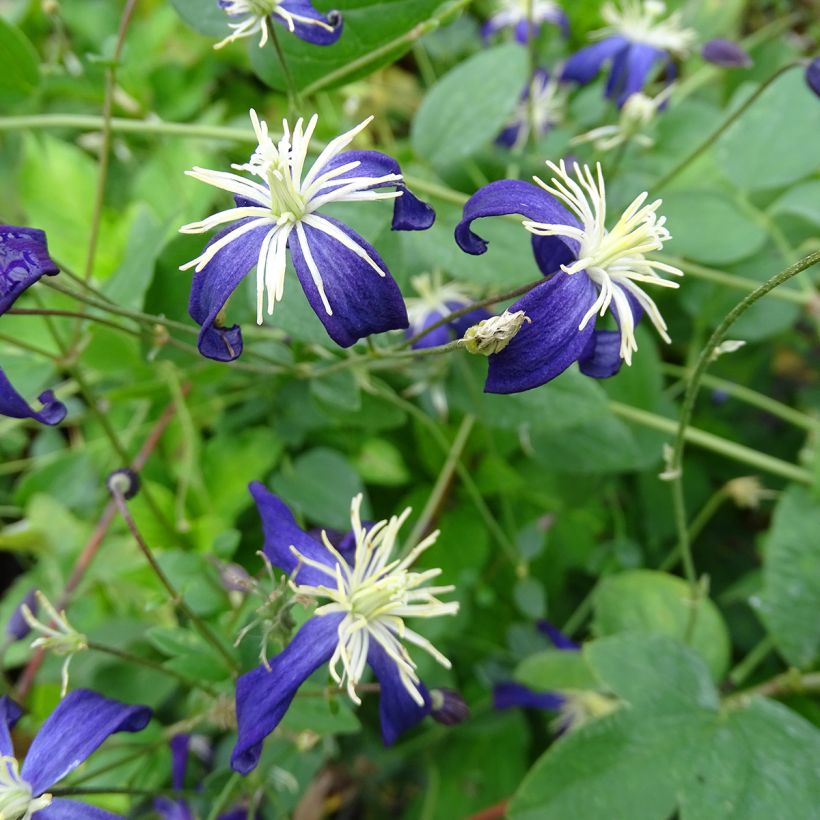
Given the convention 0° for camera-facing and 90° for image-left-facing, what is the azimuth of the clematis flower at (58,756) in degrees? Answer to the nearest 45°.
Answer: approximately 0°

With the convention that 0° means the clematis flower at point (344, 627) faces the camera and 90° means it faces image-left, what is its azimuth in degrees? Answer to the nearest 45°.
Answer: approximately 315°

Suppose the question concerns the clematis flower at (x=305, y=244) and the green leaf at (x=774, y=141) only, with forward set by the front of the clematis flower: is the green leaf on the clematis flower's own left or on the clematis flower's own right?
on the clematis flower's own left
